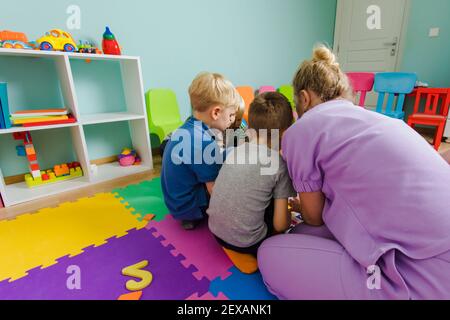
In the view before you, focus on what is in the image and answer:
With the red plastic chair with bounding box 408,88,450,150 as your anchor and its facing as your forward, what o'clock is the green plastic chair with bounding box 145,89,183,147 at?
The green plastic chair is roughly at 2 o'clock from the red plastic chair.

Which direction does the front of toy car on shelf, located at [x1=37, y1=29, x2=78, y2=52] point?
to the viewer's left

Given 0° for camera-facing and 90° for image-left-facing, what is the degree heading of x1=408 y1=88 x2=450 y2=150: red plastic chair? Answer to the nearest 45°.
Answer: approximately 45°

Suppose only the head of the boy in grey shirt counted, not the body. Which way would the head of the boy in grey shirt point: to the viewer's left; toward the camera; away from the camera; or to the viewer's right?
away from the camera

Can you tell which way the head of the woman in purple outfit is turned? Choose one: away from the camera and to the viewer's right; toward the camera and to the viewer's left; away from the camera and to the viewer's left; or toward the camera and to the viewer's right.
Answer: away from the camera and to the viewer's left

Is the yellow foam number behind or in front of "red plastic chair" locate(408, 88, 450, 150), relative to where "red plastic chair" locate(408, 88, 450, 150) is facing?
in front
